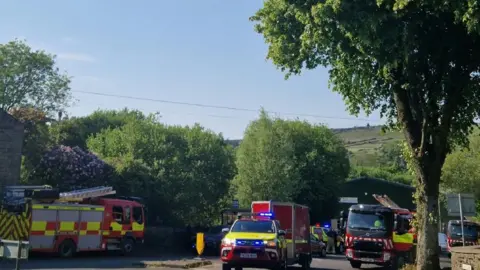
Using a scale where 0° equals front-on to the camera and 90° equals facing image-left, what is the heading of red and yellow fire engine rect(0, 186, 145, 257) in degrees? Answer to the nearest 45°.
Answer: approximately 225°

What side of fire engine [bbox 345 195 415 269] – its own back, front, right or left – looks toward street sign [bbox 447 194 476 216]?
left

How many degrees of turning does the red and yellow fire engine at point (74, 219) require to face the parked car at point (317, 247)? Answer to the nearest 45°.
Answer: approximately 45° to its right

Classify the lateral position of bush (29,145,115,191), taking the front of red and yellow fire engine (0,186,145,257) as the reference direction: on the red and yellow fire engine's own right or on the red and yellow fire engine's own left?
on the red and yellow fire engine's own left
